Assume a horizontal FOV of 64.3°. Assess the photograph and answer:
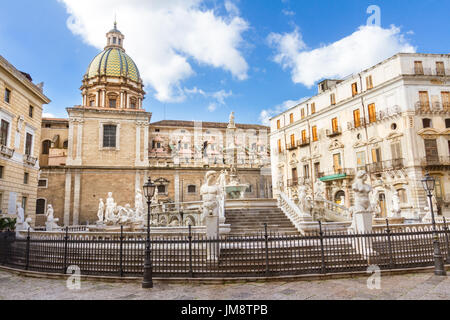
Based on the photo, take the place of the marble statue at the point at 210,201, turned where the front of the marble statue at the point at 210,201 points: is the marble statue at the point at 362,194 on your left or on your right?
on your left

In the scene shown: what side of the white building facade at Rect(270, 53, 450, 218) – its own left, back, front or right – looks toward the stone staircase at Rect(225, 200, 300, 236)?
front

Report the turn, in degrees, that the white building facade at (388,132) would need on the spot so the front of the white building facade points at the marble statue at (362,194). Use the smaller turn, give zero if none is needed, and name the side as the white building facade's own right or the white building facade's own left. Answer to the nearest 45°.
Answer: approximately 45° to the white building facade's own left

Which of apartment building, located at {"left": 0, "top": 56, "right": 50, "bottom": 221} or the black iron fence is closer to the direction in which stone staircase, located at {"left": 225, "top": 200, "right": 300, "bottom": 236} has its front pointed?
the black iron fence

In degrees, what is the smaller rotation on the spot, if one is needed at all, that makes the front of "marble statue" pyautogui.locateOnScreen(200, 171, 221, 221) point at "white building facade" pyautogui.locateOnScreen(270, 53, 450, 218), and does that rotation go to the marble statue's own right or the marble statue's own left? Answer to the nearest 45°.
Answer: approximately 135° to the marble statue's own left

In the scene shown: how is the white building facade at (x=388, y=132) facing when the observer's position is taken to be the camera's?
facing the viewer and to the left of the viewer

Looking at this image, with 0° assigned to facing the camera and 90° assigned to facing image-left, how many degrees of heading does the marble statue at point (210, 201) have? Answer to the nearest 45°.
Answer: approximately 0°

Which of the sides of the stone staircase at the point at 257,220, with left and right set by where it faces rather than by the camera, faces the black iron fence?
front

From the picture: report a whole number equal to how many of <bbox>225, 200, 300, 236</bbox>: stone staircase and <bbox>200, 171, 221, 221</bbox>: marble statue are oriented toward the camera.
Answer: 2

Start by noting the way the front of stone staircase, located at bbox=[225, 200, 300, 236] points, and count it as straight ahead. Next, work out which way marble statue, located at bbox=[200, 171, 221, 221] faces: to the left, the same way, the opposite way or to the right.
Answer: the same way
